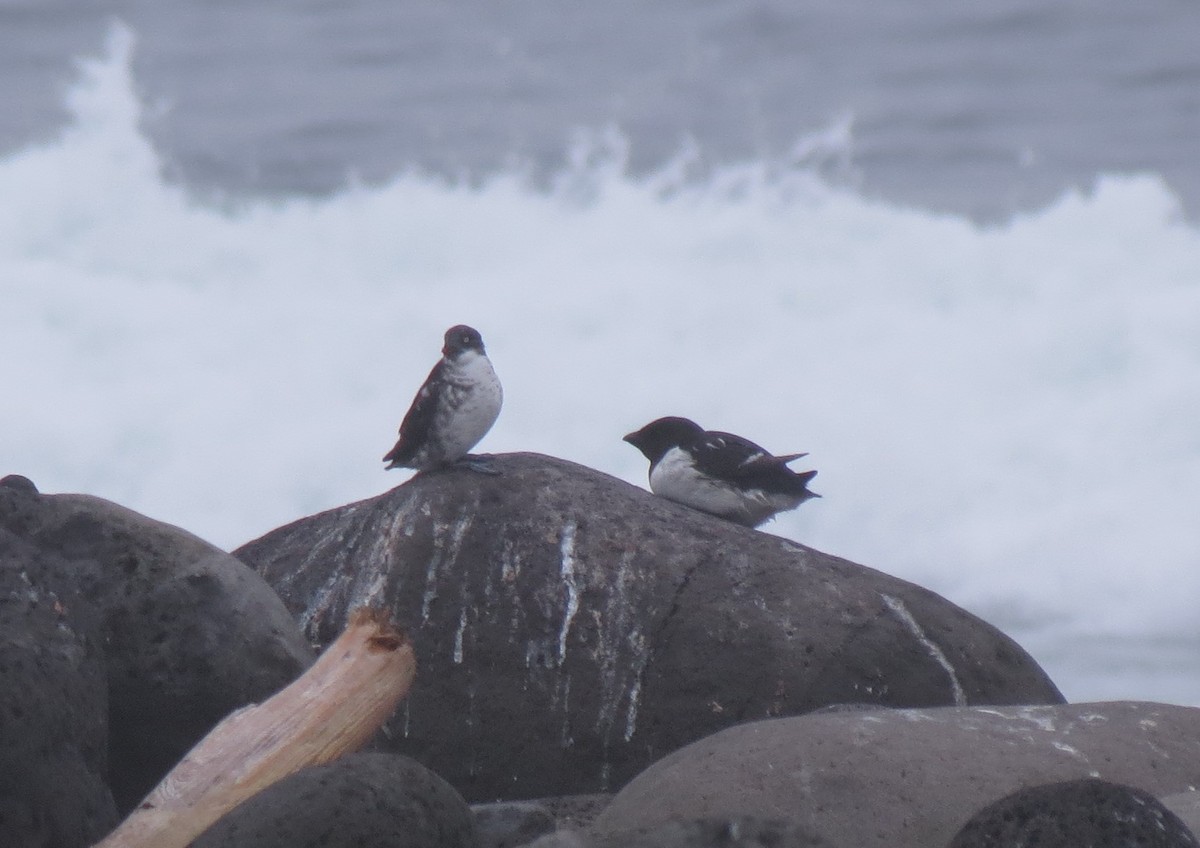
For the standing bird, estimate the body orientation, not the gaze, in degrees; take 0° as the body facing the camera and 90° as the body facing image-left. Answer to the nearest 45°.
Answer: approximately 315°

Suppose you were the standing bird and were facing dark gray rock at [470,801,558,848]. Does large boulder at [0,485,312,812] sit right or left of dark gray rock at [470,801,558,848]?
right

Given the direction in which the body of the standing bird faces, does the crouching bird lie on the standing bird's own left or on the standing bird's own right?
on the standing bird's own left

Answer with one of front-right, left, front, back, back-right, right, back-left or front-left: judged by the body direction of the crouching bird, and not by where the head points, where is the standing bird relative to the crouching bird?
front-left

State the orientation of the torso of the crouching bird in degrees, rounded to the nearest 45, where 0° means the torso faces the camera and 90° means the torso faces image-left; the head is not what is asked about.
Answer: approximately 90°

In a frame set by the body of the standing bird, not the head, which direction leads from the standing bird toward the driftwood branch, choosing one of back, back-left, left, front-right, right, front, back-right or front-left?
front-right

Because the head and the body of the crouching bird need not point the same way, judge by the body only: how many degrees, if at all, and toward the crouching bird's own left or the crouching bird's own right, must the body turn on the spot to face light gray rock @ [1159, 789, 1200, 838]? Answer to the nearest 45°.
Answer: approximately 135° to the crouching bird's own left

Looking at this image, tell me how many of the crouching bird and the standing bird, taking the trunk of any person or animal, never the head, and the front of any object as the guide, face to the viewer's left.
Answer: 1

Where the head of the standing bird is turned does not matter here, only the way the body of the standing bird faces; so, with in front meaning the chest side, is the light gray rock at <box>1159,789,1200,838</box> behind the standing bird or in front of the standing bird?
in front

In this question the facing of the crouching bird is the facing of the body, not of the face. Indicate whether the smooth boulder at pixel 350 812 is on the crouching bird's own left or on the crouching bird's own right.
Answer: on the crouching bird's own left

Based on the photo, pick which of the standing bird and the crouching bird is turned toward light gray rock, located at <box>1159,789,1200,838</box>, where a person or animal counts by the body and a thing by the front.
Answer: the standing bird

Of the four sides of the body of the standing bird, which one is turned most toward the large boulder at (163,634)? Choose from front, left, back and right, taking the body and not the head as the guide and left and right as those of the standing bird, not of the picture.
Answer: right

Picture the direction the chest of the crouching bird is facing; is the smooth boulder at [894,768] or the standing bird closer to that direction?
the standing bird

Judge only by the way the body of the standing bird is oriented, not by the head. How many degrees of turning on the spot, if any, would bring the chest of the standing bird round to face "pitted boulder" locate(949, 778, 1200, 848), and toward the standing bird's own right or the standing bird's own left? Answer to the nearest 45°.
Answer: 0° — it already faces it

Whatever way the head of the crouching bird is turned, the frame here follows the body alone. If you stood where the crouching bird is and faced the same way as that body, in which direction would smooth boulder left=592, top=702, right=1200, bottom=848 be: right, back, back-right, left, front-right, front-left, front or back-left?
left
